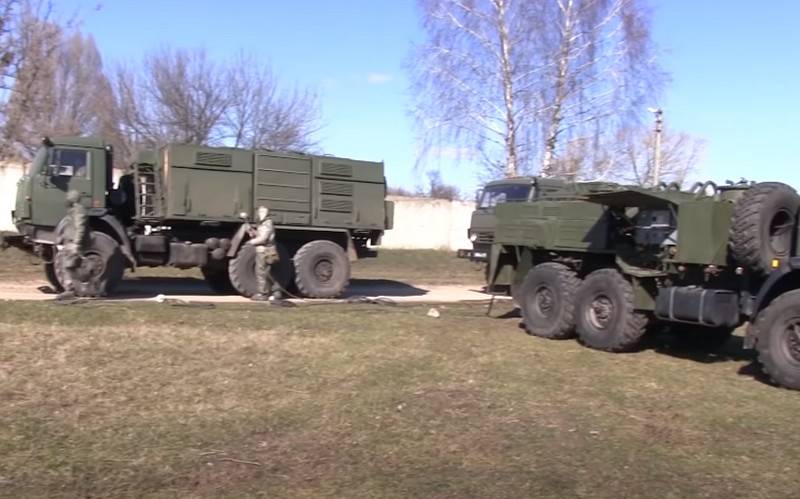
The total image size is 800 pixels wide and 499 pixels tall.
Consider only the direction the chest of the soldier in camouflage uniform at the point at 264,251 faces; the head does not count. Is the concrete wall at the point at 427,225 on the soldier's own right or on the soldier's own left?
on the soldier's own right

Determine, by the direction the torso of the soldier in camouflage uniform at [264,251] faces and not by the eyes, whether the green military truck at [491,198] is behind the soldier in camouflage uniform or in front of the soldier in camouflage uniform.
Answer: behind

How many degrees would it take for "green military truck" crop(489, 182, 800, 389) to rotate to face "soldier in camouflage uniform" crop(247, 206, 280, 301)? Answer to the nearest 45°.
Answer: approximately 135° to its right

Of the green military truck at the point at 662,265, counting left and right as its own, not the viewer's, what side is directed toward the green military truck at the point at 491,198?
back

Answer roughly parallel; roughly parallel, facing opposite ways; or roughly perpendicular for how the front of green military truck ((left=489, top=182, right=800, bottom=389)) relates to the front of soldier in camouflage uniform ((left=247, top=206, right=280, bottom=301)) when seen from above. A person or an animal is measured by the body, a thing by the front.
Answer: roughly perpendicular
